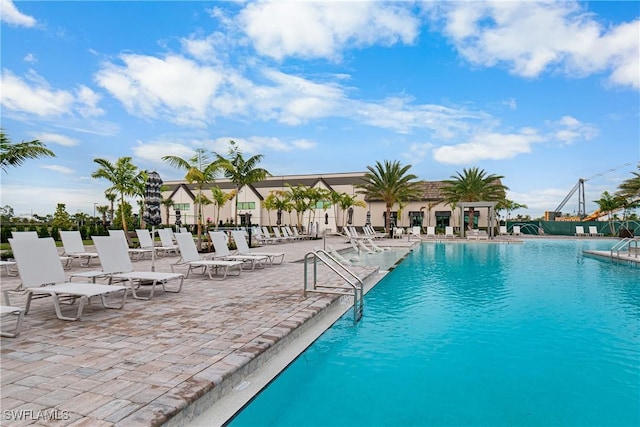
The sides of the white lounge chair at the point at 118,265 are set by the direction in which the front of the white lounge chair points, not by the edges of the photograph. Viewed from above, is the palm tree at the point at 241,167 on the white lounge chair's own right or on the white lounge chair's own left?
on the white lounge chair's own left

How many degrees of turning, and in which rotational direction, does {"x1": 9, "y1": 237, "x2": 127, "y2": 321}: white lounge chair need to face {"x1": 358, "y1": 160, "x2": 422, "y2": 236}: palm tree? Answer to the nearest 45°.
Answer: approximately 90° to its left

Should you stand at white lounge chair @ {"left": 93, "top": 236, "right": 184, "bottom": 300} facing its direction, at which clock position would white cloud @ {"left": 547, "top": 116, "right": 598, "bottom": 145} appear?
The white cloud is roughly at 10 o'clock from the white lounge chair.

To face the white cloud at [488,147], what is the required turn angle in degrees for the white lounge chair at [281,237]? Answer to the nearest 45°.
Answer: approximately 45° to its left

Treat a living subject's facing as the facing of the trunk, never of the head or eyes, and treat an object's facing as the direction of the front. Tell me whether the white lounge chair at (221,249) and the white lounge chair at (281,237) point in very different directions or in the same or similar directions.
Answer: same or similar directions

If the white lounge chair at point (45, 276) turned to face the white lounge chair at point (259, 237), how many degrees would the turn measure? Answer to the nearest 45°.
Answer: approximately 90° to its left

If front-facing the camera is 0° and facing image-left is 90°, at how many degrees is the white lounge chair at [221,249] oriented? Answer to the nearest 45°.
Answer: approximately 315°

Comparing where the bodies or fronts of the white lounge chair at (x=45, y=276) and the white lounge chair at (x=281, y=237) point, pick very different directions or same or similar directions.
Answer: same or similar directions

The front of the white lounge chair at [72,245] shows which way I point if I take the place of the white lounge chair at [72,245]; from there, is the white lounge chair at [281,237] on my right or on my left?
on my left

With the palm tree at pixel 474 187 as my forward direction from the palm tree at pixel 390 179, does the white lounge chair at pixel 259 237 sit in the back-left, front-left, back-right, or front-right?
back-right
